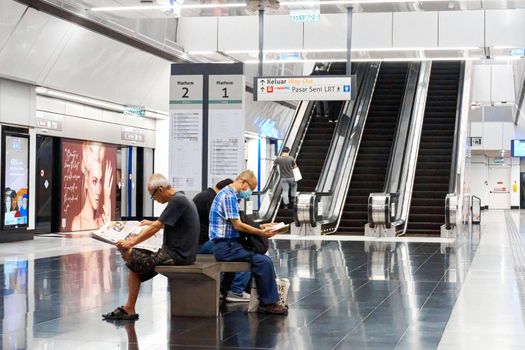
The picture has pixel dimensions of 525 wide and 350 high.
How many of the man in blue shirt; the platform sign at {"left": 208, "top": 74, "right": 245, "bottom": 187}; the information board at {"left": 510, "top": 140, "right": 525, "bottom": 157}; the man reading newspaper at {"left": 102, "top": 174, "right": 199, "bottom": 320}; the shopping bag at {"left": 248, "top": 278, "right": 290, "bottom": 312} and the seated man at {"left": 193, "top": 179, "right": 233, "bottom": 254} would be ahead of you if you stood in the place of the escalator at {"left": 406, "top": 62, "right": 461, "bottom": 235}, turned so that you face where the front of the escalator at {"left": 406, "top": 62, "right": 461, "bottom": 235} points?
5

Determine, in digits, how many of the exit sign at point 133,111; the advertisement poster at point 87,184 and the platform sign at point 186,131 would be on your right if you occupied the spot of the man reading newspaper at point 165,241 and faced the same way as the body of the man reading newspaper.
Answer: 3

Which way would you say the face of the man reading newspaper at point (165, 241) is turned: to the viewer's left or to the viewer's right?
to the viewer's left

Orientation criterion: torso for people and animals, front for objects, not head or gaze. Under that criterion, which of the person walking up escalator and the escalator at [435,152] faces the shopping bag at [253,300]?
the escalator

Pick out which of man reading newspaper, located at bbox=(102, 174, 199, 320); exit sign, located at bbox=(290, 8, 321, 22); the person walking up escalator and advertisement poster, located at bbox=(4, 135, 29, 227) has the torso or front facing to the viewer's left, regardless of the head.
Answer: the man reading newspaper

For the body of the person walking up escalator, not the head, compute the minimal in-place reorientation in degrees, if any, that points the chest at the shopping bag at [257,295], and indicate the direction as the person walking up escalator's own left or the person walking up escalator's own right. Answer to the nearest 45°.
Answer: approximately 180°

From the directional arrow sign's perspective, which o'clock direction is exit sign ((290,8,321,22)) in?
The exit sign is roughly at 6 o'clock from the directional arrow sign.

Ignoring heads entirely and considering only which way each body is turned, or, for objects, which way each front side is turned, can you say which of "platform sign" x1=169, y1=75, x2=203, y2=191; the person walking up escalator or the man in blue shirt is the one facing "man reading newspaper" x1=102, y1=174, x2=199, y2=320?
the platform sign

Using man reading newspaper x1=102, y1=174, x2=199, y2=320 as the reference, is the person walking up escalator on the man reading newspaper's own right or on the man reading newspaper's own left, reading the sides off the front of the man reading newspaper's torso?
on the man reading newspaper's own right

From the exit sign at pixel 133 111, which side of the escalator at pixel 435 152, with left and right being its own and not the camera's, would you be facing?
right

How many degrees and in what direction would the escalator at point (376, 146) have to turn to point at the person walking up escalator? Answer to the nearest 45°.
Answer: approximately 45° to its right

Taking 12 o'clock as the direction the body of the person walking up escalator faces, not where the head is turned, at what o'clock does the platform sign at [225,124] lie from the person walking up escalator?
The platform sign is roughly at 6 o'clock from the person walking up escalator.

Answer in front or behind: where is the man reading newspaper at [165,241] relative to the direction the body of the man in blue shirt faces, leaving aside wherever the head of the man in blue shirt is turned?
behind

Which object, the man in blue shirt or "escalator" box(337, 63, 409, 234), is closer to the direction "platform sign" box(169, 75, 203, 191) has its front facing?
the man in blue shirt
